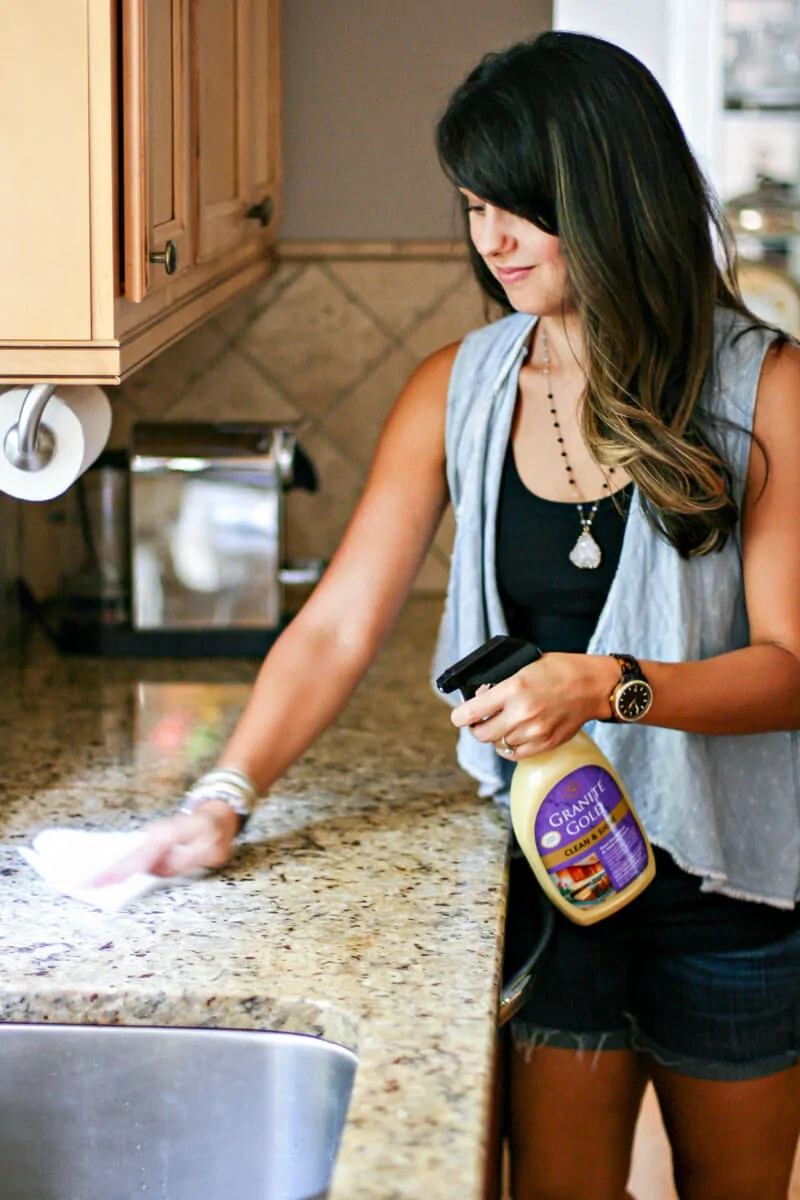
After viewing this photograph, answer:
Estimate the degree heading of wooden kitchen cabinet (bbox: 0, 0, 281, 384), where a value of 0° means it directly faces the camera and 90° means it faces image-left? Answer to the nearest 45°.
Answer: approximately 270°

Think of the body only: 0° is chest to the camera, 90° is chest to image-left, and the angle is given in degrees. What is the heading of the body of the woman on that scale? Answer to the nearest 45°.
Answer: approximately 45°

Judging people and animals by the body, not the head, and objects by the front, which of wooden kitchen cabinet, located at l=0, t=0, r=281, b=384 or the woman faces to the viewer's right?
the wooden kitchen cabinet

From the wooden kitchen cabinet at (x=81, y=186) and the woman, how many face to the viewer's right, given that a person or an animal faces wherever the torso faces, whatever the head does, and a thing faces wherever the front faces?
1
